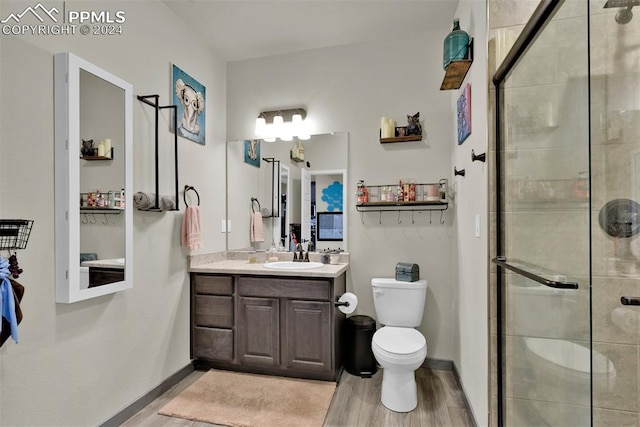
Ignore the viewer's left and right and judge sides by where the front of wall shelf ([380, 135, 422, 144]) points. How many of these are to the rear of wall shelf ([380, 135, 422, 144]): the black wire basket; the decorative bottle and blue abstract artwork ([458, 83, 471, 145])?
0

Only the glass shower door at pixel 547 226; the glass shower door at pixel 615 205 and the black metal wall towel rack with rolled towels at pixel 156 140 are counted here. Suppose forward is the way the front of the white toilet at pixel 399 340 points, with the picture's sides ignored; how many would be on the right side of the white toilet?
1

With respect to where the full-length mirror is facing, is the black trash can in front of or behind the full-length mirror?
in front

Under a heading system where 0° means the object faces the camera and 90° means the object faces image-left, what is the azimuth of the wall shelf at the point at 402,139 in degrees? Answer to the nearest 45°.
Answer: approximately 0°

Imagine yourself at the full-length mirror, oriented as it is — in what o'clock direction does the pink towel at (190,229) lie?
The pink towel is roughly at 9 o'clock from the full-length mirror.

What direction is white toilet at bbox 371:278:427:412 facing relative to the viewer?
toward the camera

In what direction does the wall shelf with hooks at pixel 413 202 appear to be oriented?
toward the camera

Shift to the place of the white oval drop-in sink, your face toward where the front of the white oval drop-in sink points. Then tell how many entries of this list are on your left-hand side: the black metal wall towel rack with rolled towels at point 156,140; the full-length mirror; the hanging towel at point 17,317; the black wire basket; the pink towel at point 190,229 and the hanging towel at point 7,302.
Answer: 0

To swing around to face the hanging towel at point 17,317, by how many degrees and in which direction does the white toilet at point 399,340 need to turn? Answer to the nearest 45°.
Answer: approximately 45° to its right

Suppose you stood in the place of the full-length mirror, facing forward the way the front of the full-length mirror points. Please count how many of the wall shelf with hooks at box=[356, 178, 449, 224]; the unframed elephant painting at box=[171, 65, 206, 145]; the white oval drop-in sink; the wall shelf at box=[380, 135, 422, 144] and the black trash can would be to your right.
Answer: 0

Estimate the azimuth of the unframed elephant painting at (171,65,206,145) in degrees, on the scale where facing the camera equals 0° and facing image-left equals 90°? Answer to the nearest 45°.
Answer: approximately 315°

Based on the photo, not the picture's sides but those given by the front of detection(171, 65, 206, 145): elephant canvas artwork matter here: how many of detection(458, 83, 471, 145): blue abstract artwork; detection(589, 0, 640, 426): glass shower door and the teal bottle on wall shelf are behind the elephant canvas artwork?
0

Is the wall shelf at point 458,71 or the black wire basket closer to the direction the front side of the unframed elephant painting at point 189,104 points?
the wall shelf

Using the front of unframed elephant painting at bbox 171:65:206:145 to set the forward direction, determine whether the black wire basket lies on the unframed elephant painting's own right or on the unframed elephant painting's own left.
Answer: on the unframed elephant painting's own right

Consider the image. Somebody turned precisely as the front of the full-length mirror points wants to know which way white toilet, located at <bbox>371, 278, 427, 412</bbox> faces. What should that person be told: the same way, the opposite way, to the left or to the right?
to the right
